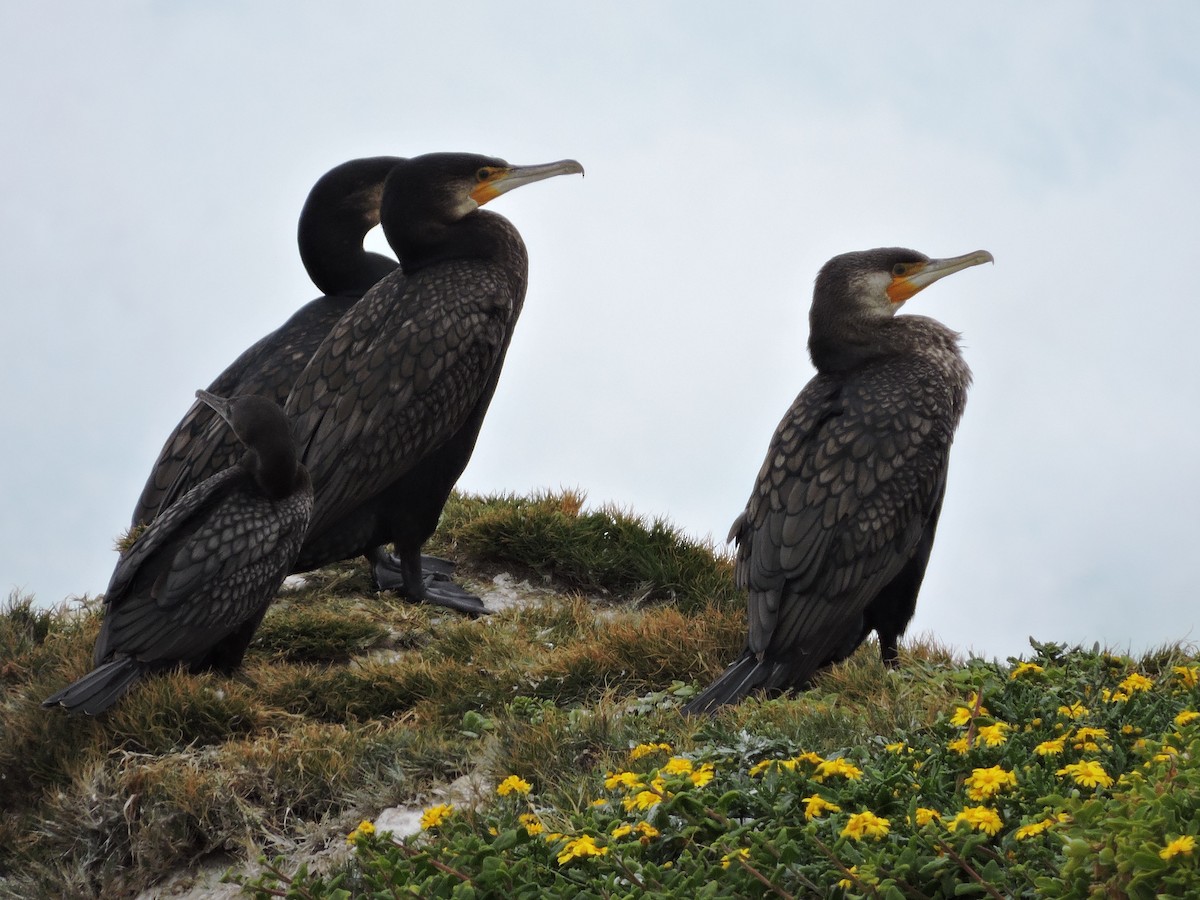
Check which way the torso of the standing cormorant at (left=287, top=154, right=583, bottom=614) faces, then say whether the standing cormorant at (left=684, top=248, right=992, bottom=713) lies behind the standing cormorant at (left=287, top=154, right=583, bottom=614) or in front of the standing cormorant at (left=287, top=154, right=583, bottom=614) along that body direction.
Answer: in front

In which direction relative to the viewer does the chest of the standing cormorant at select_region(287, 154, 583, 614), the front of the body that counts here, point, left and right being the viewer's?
facing to the right of the viewer

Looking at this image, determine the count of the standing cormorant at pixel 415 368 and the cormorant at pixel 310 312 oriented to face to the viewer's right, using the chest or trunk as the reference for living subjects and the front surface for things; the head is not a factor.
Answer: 2

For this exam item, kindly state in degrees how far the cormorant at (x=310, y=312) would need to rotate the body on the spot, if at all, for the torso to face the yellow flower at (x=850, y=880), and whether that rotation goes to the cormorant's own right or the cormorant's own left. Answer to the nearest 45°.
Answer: approximately 90° to the cormorant's own right

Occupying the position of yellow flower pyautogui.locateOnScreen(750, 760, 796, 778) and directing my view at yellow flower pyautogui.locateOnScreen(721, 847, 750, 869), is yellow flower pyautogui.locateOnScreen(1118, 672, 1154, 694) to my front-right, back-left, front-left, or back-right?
back-left

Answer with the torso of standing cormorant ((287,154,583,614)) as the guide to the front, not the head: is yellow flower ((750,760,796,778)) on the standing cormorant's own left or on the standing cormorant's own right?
on the standing cormorant's own right

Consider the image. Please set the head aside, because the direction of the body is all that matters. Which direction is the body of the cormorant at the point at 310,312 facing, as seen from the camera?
to the viewer's right

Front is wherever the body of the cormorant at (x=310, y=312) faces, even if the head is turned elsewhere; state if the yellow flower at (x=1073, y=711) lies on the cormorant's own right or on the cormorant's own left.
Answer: on the cormorant's own right

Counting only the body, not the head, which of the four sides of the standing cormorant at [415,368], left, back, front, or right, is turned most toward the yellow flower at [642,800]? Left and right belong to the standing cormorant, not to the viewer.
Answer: right

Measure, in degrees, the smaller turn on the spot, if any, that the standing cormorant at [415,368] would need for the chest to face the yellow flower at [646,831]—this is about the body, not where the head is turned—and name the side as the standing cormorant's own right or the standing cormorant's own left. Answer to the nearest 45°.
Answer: approximately 90° to the standing cormorant's own right
